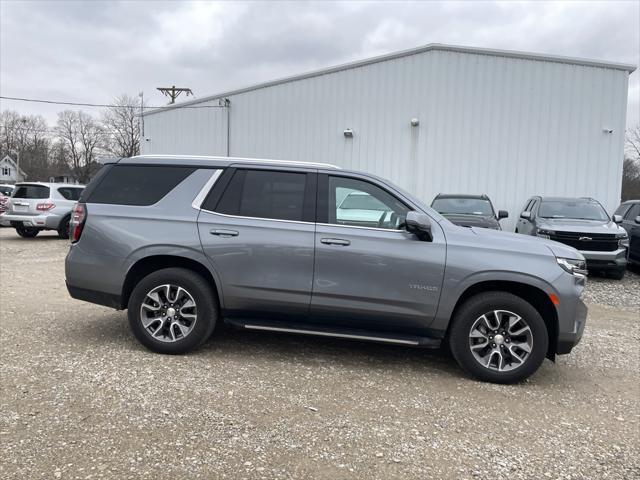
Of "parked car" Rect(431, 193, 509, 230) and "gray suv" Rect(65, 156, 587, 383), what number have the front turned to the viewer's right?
1

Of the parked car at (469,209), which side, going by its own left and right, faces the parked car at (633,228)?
left

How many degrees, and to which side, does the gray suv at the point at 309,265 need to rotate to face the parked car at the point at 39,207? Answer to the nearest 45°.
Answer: approximately 135° to its left

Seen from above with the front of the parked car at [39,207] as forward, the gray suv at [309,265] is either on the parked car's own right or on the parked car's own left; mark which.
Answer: on the parked car's own right

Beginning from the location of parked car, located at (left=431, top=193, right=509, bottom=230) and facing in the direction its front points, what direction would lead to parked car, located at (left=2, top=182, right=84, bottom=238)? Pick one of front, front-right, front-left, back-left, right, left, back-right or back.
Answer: right

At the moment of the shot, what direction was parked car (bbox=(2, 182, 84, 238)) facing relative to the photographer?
facing away from the viewer and to the right of the viewer

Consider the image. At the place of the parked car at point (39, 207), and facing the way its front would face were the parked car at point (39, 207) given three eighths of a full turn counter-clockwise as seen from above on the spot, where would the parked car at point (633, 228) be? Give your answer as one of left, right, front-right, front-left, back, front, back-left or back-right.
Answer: back-left

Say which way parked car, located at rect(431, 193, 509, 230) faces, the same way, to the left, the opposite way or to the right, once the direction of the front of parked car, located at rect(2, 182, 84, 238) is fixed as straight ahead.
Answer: the opposite way

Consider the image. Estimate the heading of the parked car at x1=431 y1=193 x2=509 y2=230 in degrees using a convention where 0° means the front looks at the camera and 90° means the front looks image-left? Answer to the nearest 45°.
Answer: approximately 0°

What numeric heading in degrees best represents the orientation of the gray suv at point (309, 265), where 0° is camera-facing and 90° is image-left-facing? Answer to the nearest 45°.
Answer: approximately 270°

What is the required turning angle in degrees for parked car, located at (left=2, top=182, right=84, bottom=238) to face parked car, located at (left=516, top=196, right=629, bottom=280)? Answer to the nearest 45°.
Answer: approximately 90° to its right
